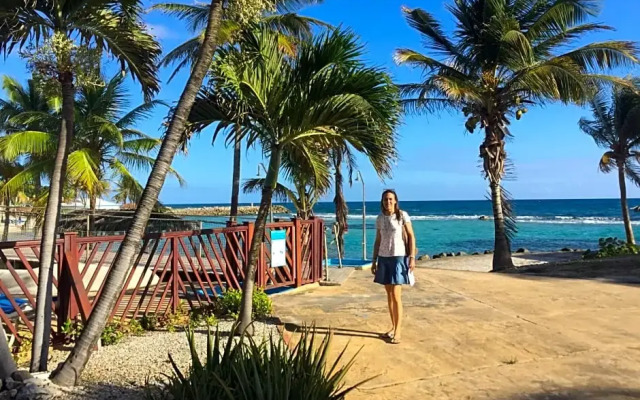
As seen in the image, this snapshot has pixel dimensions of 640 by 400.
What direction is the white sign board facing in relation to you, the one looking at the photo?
facing the viewer

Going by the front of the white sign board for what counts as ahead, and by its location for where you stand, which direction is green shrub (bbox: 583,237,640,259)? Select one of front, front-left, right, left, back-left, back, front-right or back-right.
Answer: back-left

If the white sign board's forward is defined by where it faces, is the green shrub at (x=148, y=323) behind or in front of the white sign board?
in front

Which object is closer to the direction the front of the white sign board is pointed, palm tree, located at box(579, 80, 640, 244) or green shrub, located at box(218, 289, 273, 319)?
the green shrub

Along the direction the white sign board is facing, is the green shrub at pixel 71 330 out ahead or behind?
ahead

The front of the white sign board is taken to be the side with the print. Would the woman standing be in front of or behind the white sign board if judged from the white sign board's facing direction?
in front

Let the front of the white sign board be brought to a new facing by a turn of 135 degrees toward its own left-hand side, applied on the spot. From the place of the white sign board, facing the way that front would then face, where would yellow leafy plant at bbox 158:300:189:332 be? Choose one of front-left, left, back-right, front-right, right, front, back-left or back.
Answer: back

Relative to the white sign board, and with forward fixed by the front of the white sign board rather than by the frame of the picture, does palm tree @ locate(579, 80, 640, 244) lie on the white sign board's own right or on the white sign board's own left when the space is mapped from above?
on the white sign board's own left

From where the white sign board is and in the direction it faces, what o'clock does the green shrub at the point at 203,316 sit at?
The green shrub is roughly at 1 o'clock from the white sign board.

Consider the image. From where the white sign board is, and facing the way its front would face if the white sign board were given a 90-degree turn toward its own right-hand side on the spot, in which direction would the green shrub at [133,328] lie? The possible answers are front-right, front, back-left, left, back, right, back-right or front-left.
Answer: front-left

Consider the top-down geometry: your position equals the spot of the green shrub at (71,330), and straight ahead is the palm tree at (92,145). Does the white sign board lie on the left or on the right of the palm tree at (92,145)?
right

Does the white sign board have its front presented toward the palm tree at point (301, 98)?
yes

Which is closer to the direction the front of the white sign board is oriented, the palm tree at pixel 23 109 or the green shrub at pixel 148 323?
the green shrub

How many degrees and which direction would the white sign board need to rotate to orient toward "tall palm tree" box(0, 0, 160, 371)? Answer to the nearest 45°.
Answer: approximately 45° to its right
